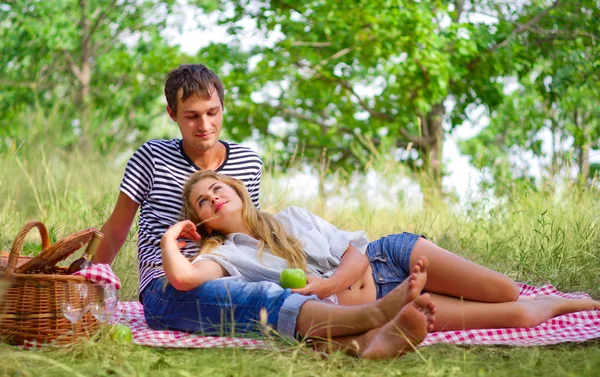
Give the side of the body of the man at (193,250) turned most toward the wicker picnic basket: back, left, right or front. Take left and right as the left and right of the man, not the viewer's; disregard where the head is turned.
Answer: right

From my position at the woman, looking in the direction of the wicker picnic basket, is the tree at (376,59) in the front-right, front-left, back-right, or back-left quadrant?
back-right

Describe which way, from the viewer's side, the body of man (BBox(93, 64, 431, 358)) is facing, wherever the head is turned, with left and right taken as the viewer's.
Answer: facing the viewer and to the right of the viewer

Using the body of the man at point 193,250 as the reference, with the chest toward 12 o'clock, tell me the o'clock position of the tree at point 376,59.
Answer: The tree is roughly at 8 o'clock from the man.
